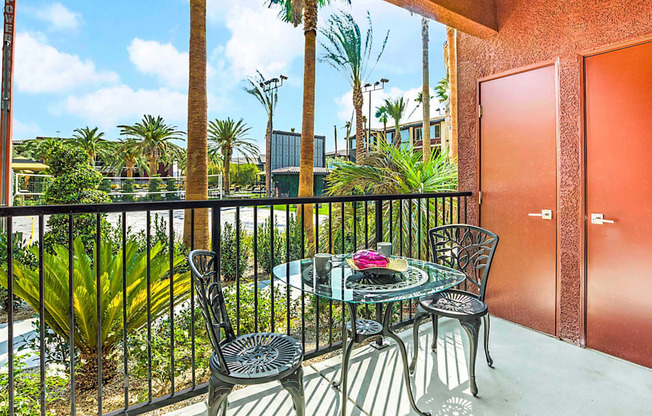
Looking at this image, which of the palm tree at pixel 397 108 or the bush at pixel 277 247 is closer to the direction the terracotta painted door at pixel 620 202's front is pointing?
the bush

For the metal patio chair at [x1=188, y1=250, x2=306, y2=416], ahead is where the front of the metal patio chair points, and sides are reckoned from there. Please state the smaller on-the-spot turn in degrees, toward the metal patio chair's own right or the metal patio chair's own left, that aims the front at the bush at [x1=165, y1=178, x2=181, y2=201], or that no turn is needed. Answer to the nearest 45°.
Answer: approximately 90° to the metal patio chair's own left

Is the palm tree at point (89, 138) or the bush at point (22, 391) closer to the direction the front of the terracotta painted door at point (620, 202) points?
the bush

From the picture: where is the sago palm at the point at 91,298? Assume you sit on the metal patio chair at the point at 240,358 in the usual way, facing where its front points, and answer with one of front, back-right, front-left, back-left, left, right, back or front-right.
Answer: back-left

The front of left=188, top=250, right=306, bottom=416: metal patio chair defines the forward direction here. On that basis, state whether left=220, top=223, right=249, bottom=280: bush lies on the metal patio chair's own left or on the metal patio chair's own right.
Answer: on the metal patio chair's own left

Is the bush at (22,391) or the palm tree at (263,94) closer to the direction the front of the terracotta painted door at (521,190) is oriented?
the bush

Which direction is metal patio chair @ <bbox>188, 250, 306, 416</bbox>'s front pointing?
to the viewer's right

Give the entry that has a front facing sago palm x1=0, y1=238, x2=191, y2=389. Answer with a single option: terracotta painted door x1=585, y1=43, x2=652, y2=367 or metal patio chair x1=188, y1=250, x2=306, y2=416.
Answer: the terracotta painted door

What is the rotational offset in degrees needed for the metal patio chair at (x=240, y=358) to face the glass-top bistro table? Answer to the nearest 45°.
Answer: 0° — it already faces it

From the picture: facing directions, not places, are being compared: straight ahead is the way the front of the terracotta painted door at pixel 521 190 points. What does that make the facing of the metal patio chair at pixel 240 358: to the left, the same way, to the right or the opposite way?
the opposite way

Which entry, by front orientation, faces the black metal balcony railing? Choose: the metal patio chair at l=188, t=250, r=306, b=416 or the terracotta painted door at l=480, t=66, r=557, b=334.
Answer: the terracotta painted door

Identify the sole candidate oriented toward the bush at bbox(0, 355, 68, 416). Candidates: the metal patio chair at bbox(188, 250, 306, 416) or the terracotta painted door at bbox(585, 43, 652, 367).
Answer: the terracotta painted door
